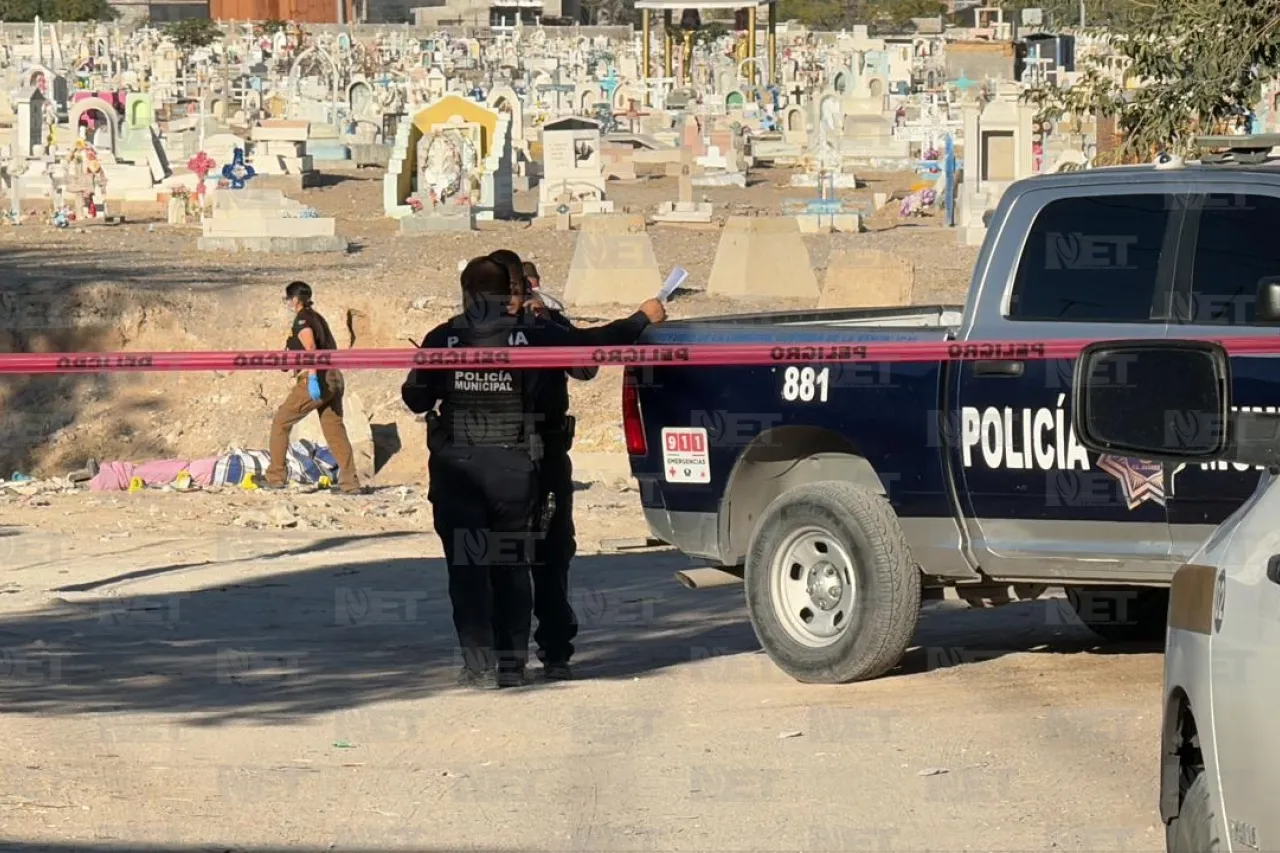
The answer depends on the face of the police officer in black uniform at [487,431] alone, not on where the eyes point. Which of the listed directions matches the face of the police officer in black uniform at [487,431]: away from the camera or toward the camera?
away from the camera

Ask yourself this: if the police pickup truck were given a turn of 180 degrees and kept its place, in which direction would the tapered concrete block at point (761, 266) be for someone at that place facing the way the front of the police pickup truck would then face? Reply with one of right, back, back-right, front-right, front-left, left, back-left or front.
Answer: front-right

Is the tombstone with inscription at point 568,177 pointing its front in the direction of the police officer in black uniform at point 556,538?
yes

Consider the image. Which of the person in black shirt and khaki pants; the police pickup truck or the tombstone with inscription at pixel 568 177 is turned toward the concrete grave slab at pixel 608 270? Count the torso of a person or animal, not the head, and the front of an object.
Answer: the tombstone with inscription

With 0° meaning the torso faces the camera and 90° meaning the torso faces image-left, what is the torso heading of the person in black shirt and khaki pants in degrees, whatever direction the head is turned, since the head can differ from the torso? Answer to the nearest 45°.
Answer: approximately 90°

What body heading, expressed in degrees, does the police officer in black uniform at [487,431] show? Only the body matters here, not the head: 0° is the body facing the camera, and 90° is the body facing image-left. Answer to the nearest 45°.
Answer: approximately 180°

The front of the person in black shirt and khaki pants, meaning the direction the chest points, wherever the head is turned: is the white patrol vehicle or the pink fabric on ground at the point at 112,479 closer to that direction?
the pink fabric on ground

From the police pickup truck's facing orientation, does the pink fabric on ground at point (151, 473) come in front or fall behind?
behind
